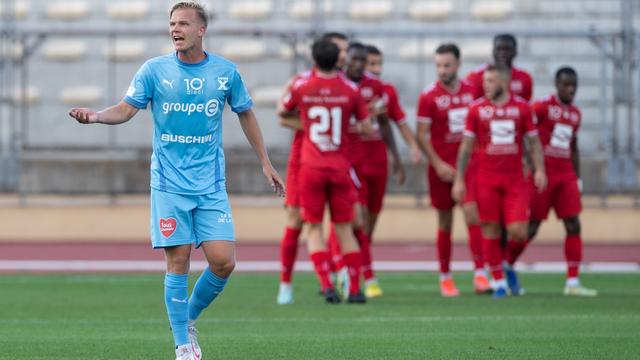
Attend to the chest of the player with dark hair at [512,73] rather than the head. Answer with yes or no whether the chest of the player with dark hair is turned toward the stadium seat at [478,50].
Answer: no

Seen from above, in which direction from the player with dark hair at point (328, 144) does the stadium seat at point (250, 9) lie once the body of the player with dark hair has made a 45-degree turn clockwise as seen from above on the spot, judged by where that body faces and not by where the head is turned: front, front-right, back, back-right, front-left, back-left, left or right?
front-left

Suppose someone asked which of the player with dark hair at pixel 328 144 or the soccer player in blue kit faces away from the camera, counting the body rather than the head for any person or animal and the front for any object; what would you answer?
the player with dark hair

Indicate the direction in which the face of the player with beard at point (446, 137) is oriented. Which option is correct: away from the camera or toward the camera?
toward the camera

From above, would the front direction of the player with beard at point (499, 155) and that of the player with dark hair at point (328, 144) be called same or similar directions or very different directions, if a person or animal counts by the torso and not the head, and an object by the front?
very different directions

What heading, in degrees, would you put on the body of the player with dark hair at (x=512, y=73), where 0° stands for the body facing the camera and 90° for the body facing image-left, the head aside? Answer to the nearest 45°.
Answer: approximately 0°

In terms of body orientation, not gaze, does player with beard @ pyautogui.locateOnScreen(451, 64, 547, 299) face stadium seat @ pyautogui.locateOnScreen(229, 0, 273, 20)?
no

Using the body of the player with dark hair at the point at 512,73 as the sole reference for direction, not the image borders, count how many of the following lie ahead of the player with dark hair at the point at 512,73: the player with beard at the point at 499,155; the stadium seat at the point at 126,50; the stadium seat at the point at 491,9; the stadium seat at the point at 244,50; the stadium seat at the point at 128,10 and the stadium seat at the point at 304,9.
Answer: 1

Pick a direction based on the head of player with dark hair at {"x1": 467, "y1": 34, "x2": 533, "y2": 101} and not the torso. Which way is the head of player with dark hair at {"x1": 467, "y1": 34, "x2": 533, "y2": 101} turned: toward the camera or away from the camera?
toward the camera

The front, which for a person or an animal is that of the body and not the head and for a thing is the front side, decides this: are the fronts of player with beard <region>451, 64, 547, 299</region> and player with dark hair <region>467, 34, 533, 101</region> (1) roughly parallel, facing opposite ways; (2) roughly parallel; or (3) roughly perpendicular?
roughly parallel

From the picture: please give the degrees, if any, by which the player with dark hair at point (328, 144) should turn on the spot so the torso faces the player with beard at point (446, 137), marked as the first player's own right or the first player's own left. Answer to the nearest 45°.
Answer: approximately 45° to the first player's own right

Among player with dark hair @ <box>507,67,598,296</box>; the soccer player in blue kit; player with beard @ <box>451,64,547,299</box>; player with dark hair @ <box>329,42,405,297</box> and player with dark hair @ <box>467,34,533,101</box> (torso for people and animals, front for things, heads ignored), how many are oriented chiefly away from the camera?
0

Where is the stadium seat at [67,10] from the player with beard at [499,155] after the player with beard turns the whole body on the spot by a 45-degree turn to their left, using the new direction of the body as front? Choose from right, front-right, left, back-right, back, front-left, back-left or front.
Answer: back

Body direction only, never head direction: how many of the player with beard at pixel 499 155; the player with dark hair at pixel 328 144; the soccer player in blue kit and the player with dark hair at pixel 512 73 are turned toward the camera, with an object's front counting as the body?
3

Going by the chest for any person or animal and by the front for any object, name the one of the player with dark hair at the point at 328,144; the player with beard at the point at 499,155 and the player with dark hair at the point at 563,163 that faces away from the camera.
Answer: the player with dark hair at the point at 328,144

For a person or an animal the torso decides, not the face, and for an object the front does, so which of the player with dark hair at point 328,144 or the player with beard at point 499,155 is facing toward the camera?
the player with beard

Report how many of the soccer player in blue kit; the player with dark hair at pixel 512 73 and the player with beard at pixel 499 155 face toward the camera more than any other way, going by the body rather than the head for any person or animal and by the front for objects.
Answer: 3

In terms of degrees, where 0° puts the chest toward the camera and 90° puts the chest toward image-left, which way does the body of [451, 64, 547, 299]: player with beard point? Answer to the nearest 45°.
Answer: approximately 0°

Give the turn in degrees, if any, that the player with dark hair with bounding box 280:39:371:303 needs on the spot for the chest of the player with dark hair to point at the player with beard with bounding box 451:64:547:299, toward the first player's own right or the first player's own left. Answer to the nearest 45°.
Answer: approximately 45° to the first player's own right

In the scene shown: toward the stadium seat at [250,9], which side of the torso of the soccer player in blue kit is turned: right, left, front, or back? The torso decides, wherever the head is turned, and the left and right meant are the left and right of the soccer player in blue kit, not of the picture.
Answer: back

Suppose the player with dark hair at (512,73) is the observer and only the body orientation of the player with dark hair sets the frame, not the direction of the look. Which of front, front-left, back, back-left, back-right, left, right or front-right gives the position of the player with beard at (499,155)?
front

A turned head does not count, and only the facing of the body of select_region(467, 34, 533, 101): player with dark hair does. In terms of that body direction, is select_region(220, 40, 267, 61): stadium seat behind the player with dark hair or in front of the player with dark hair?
behind

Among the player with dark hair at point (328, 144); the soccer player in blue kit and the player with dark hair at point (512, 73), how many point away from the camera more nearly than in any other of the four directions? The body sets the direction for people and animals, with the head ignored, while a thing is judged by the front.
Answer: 1

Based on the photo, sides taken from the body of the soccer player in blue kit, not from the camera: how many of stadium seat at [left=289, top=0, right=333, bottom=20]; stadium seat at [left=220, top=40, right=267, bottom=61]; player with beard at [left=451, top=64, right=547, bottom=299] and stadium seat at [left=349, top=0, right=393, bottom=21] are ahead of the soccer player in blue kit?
0
